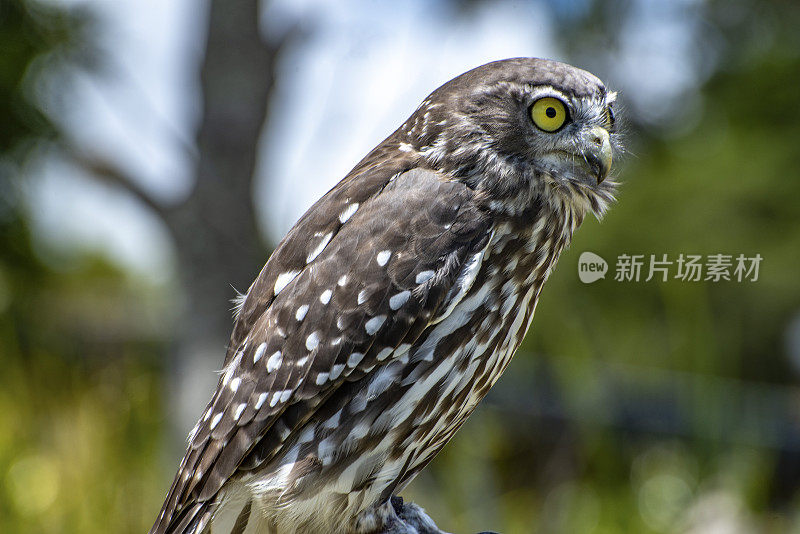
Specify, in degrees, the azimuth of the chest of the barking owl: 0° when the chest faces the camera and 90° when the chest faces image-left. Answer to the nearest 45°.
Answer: approximately 270°
